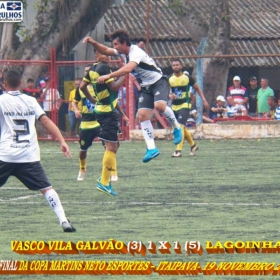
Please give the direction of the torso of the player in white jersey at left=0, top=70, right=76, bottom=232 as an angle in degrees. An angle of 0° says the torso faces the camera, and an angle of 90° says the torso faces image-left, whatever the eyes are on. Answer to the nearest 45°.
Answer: approximately 180°

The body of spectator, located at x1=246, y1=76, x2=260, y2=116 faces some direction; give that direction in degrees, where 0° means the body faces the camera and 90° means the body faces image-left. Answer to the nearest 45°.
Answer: approximately 0°

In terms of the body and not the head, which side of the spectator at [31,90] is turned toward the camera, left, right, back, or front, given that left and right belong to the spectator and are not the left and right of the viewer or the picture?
front

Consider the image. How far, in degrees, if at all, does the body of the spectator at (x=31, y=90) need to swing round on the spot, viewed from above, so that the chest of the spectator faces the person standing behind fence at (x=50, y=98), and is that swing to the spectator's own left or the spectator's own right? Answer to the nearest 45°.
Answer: approximately 45° to the spectator's own left

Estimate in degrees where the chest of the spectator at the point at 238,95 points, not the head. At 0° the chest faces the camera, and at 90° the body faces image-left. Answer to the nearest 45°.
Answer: approximately 0°

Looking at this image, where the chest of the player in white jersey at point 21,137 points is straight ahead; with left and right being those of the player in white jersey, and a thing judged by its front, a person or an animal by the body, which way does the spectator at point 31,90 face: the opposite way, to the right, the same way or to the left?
the opposite way

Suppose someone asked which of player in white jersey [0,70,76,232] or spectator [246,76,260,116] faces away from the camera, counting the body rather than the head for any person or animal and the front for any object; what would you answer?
the player in white jersey

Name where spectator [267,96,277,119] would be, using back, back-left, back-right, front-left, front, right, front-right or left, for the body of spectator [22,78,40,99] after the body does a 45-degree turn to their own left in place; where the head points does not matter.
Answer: front-left

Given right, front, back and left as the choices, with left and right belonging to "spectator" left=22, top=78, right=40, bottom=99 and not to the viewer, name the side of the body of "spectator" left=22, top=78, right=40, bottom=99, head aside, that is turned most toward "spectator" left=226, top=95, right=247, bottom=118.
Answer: left

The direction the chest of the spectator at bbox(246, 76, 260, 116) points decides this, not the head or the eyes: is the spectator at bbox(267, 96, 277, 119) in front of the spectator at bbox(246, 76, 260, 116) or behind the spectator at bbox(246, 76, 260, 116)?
in front
